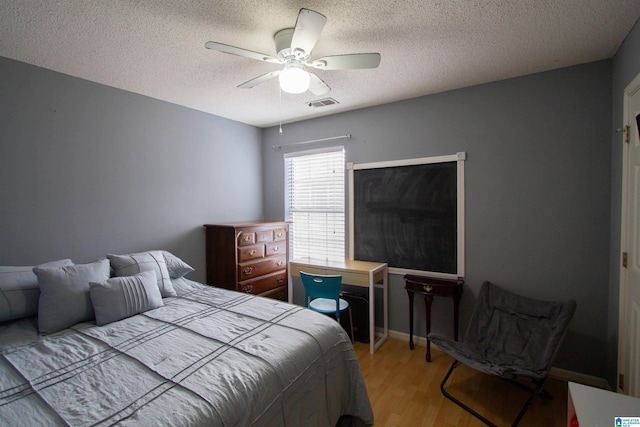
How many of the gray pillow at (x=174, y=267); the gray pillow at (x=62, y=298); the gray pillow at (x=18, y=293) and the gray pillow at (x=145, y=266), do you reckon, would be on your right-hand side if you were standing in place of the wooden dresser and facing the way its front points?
4

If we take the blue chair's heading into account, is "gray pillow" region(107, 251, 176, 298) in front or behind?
behind

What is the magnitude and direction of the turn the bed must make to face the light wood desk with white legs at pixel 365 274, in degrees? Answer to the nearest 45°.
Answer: approximately 90° to its left

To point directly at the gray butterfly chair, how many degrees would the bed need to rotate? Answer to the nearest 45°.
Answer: approximately 45° to its left

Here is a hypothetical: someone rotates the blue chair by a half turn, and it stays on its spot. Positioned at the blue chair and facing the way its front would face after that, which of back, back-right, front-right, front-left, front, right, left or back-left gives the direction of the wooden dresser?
right

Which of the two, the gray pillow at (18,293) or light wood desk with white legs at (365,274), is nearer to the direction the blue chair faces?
the light wood desk with white legs

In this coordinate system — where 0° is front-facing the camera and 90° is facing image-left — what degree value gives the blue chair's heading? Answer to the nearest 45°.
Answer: approximately 225°

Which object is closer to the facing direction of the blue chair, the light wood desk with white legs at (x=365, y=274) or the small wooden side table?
the light wood desk with white legs

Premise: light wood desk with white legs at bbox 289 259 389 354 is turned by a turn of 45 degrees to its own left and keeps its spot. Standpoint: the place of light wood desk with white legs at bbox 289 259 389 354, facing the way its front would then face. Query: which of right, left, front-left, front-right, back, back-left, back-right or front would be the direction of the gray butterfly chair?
front-left

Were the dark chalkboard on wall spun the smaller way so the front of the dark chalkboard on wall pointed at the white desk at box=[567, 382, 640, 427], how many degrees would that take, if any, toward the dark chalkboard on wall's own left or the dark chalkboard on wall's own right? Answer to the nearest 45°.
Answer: approximately 45° to the dark chalkboard on wall's own left
